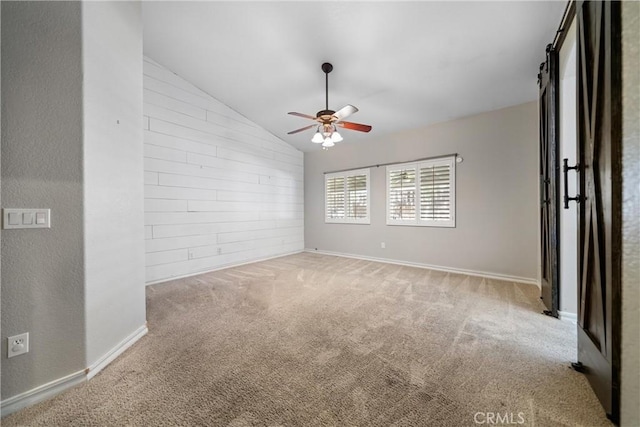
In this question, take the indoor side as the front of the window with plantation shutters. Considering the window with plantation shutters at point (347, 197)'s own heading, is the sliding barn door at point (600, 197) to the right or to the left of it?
on its left

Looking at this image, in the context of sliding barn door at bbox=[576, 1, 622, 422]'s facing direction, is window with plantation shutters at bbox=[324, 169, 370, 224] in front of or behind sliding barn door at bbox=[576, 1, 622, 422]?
in front

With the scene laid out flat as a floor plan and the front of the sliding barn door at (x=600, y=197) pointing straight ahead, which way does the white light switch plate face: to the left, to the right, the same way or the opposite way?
the opposite way

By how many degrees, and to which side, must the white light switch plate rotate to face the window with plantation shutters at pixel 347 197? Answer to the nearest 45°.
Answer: approximately 90° to its left

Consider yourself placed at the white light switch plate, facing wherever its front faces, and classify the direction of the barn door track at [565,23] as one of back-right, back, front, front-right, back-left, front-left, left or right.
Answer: front-left

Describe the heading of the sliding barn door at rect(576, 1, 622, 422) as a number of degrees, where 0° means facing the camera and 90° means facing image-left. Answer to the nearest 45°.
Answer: approximately 90°

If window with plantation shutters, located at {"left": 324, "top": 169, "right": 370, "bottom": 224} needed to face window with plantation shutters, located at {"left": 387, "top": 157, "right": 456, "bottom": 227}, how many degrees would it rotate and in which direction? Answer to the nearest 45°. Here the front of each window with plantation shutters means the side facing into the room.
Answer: approximately 90° to its left

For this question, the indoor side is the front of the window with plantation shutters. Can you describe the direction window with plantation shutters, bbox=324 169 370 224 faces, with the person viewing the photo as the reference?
facing the viewer and to the left of the viewer

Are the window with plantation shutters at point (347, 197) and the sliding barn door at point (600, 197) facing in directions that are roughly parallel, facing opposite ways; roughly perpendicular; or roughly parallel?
roughly perpendicular

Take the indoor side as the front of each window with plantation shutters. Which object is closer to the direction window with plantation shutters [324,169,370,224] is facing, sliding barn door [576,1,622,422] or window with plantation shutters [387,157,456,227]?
the sliding barn door

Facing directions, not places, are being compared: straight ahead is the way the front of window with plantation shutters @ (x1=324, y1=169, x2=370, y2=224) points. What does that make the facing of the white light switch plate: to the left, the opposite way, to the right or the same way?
to the left

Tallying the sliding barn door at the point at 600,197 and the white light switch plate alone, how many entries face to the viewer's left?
1

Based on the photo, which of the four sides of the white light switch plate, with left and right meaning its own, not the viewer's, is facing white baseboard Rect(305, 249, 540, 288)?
left

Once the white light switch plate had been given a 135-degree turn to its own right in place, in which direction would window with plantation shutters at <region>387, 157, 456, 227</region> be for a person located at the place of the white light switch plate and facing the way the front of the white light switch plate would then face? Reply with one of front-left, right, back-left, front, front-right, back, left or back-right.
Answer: back-right

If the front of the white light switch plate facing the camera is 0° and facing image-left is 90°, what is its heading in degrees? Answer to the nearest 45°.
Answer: approximately 0°
